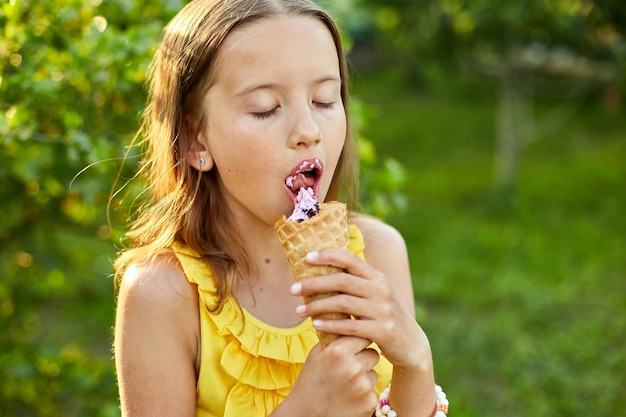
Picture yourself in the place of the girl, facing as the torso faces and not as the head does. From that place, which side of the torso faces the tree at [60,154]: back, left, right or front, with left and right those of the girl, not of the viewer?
back

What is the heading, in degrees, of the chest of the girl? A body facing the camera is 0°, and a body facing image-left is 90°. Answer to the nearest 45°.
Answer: approximately 315°

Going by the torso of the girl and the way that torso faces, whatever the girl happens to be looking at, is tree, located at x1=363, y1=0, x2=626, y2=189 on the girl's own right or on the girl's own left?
on the girl's own left

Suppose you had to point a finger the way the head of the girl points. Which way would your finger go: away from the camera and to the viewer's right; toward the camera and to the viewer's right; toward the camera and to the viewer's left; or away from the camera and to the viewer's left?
toward the camera and to the viewer's right

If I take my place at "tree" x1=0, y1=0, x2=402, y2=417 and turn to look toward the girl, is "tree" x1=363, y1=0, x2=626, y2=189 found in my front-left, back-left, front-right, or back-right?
back-left
